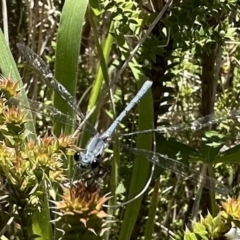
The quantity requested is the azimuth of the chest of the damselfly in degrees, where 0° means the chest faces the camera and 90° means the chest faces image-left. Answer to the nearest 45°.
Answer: approximately 45°

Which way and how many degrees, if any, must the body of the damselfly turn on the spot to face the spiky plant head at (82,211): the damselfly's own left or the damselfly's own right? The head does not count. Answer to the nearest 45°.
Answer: approximately 45° to the damselfly's own left
